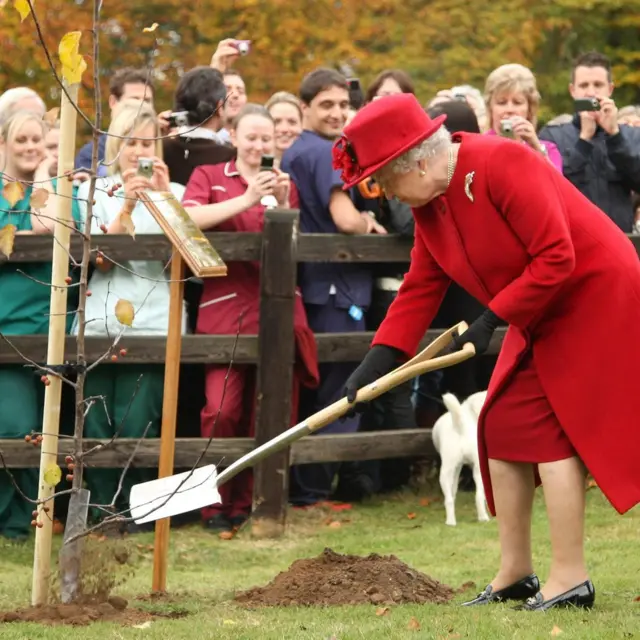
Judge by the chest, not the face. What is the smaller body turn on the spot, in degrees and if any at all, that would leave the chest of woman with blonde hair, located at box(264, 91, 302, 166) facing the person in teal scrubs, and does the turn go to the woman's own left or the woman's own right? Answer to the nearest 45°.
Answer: approximately 45° to the woman's own right

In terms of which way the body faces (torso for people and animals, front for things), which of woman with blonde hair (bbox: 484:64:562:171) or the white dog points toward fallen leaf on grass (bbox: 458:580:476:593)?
the woman with blonde hair

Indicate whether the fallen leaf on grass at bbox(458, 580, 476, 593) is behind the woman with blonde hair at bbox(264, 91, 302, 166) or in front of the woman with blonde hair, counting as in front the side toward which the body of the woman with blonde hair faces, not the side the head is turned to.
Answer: in front

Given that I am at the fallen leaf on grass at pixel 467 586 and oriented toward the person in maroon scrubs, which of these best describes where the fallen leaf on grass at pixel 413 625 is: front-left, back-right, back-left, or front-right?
back-left

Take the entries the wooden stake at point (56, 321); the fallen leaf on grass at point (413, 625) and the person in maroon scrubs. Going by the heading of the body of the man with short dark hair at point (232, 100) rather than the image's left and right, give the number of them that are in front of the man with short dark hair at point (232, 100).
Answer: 3

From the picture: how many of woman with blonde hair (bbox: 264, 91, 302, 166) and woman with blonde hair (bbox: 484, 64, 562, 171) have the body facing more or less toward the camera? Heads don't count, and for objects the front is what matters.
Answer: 2

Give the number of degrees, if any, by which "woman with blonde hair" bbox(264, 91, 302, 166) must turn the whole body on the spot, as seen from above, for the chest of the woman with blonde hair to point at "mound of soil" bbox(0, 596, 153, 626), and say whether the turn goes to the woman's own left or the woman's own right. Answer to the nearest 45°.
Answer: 0° — they already face it

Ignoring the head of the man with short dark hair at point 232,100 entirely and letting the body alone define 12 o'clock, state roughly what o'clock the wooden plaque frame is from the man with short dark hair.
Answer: The wooden plaque frame is roughly at 12 o'clock from the man with short dark hair.

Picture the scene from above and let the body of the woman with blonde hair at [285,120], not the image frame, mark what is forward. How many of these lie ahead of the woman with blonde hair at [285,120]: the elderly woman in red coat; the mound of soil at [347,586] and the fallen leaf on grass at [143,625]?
3

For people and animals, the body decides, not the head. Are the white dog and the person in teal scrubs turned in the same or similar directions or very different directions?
very different directions

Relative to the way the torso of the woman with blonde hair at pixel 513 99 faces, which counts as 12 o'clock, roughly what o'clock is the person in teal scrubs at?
The person in teal scrubs is roughly at 2 o'clock from the woman with blonde hair.
